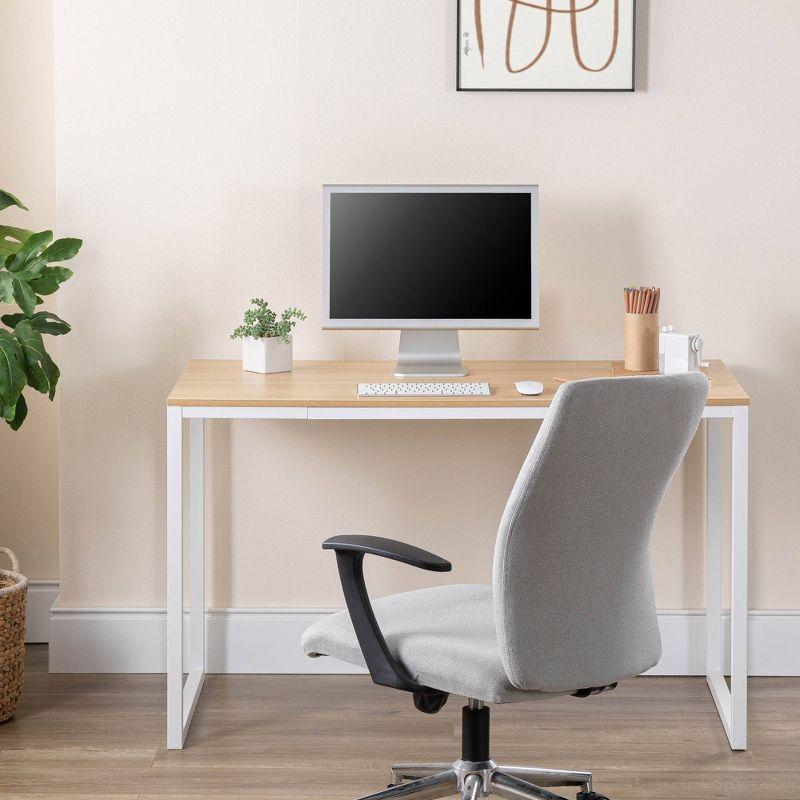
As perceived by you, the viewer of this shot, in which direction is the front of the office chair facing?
facing away from the viewer and to the left of the viewer

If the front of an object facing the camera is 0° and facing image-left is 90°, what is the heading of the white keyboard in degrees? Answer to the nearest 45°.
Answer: approximately 0°

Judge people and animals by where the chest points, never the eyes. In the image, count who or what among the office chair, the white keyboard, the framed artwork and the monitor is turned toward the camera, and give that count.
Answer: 3

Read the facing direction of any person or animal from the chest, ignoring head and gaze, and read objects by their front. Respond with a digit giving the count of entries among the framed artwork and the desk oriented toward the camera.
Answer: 2

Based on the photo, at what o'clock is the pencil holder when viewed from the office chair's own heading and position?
The pencil holder is roughly at 2 o'clock from the office chair.

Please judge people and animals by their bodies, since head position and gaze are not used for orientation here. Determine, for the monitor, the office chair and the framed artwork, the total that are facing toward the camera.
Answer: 2

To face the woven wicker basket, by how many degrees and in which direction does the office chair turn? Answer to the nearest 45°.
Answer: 0° — it already faces it
